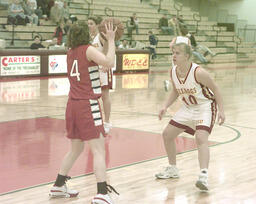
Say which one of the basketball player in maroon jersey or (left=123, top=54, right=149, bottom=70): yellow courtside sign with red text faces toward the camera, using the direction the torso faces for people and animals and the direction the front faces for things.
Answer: the yellow courtside sign with red text

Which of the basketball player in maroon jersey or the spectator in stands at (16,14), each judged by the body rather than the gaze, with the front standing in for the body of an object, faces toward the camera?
the spectator in stands

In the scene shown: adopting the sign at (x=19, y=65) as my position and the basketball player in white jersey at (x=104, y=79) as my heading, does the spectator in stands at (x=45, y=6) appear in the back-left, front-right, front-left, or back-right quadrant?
back-left

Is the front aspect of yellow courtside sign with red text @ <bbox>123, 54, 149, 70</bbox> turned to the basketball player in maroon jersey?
yes

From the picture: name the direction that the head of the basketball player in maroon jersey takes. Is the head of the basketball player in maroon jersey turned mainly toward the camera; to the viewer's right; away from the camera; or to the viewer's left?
away from the camera

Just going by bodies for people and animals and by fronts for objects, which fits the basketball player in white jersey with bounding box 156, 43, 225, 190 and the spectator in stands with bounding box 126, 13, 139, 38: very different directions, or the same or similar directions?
same or similar directions

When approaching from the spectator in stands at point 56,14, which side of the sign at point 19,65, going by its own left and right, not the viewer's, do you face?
back

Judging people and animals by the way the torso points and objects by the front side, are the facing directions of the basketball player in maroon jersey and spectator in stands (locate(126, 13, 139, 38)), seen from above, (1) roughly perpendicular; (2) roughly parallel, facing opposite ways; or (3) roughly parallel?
roughly parallel, facing opposite ways

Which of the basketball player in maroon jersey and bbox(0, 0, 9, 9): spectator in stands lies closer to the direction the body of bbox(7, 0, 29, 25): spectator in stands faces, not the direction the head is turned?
the basketball player in maroon jersey

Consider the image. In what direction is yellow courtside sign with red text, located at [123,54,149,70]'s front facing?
toward the camera

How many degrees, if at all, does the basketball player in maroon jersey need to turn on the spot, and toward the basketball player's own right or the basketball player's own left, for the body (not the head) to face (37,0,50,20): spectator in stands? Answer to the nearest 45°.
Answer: approximately 45° to the basketball player's own left
